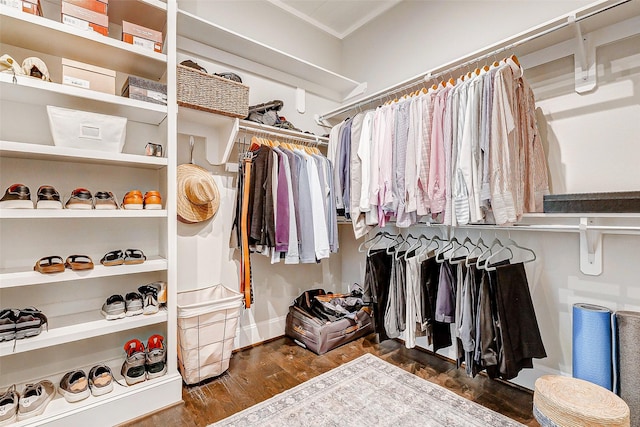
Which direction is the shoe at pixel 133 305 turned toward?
toward the camera

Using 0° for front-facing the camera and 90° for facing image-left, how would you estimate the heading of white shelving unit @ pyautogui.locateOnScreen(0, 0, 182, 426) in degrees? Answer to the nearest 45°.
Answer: approximately 315°

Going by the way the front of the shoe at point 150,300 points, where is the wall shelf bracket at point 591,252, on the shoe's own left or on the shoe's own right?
on the shoe's own left

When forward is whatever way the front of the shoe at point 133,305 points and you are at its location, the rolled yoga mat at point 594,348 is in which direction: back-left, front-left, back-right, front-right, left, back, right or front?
front-left

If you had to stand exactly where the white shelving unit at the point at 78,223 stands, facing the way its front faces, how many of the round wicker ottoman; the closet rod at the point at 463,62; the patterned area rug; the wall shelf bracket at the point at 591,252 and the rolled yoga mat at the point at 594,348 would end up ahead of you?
5
